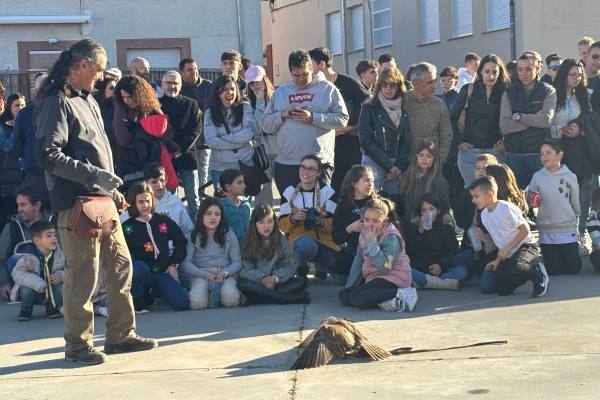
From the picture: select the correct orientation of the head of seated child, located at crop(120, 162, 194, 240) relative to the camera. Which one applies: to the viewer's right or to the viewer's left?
to the viewer's right

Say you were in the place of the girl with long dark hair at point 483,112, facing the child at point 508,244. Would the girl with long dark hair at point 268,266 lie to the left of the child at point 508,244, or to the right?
right

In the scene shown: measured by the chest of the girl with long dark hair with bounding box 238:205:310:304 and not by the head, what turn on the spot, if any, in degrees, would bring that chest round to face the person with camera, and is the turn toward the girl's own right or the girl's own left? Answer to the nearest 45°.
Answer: approximately 135° to the girl's own left

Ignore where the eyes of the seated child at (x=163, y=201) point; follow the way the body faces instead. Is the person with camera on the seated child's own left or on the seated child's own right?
on the seated child's own left

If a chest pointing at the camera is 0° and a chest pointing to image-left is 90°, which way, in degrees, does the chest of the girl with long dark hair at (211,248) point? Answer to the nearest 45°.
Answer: approximately 0°

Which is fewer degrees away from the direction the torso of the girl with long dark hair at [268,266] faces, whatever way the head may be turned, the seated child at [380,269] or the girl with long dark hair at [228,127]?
the seated child

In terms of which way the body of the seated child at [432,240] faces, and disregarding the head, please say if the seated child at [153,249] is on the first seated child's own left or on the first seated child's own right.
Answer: on the first seated child's own right

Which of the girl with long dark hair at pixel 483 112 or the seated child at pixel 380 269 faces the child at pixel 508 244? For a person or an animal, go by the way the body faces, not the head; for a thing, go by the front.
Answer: the girl with long dark hair
